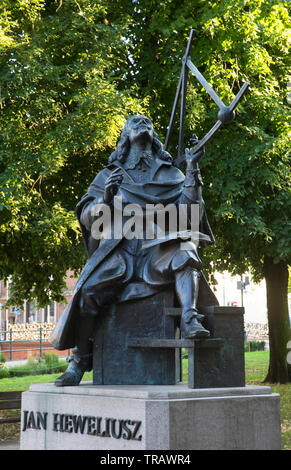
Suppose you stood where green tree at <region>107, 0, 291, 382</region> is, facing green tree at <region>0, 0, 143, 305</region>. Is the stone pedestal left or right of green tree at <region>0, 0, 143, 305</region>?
left

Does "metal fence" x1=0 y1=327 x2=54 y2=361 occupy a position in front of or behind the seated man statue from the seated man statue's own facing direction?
behind

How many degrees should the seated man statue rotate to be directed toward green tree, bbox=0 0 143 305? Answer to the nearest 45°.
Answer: approximately 180°

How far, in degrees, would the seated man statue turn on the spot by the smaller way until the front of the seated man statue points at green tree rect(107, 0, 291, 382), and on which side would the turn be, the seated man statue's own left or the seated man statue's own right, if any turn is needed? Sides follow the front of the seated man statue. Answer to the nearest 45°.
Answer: approximately 180°

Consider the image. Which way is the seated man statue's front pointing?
toward the camera
